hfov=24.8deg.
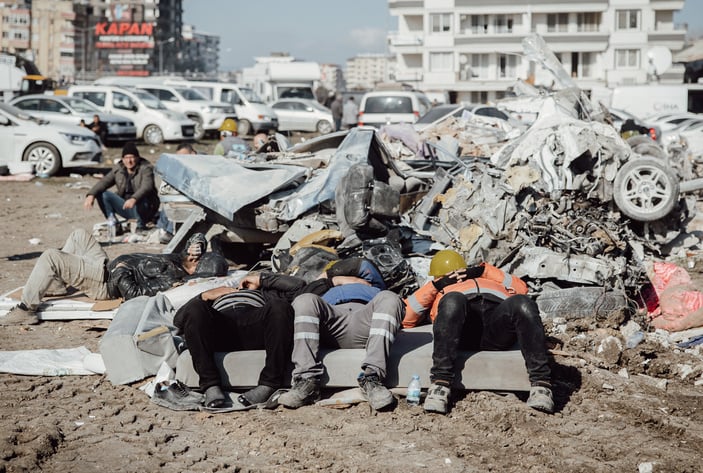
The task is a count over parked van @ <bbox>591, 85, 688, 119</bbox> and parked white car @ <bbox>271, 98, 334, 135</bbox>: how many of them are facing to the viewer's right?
1

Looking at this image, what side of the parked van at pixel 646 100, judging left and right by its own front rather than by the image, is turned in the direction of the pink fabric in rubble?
right

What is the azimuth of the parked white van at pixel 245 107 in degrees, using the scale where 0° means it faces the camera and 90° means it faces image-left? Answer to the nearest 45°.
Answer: approximately 315°

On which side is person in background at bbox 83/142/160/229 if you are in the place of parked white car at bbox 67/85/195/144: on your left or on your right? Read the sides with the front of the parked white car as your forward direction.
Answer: on your right

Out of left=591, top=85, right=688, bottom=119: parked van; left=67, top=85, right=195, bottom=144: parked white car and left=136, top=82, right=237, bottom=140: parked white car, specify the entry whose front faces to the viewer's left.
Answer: the parked van

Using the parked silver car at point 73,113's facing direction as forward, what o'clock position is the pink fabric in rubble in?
The pink fabric in rubble is roughly at 1 o'clock from the parked silver car.

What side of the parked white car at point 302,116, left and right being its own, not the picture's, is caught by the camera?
right

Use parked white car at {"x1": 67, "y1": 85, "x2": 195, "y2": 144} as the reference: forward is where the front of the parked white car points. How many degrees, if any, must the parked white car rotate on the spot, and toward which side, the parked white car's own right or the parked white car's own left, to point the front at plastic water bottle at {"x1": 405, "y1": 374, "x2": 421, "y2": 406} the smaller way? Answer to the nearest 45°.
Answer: approximately 45° to the parked white car's own right

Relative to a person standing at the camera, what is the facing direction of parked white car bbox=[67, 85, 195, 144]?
facing the viewer and to the right of the viewer
